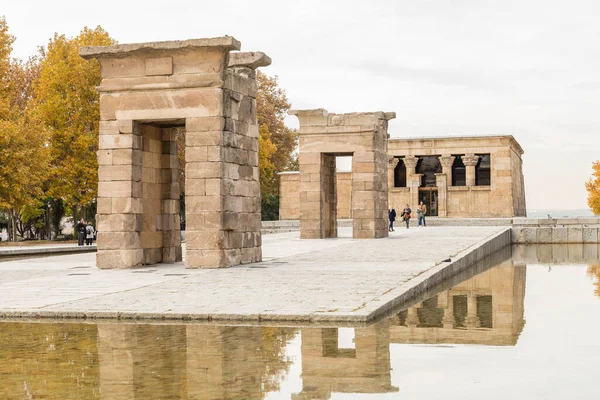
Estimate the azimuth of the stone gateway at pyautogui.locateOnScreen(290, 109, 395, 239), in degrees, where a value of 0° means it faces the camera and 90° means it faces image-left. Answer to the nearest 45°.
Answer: approximately 0°

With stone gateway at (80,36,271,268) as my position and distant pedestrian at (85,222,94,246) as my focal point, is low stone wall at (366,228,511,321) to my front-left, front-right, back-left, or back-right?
back-right

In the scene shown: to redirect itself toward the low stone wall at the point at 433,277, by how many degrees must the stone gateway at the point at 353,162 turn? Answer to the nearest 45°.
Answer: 0° — it already faces it

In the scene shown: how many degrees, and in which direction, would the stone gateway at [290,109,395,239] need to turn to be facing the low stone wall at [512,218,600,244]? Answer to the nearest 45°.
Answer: approximately 135° to its left
